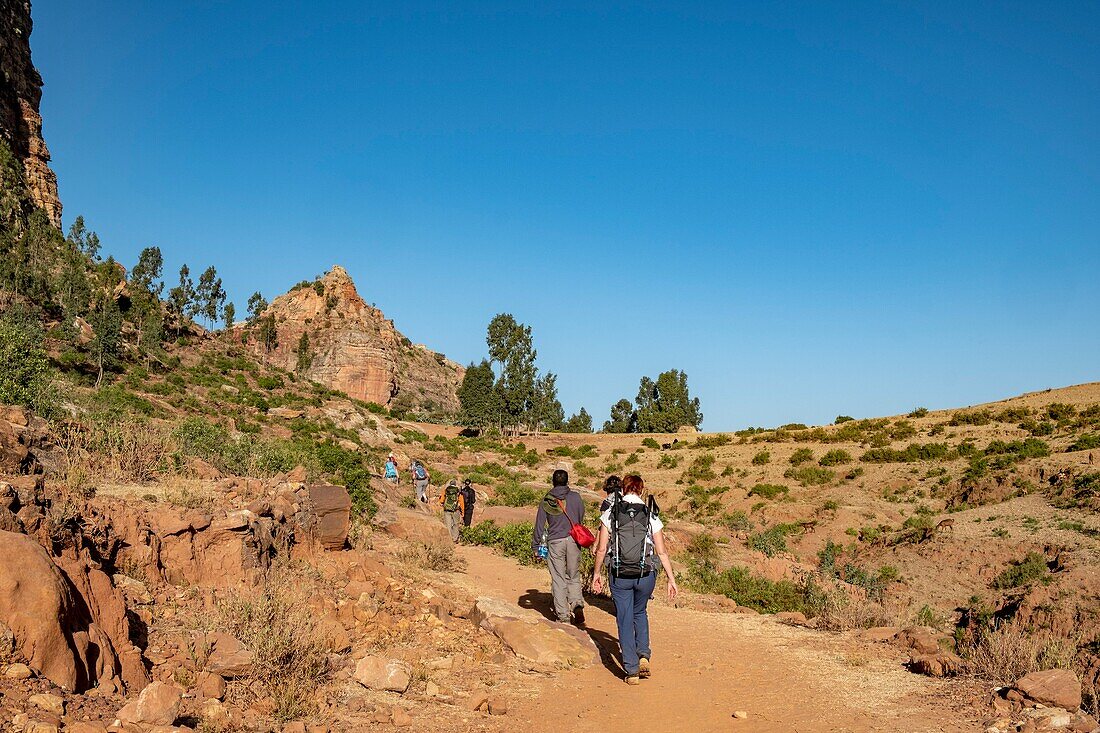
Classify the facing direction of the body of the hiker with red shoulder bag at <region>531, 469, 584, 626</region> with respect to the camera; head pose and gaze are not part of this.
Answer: away from the camera

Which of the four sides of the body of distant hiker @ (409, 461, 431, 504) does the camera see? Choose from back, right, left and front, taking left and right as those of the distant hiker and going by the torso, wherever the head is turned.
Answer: back

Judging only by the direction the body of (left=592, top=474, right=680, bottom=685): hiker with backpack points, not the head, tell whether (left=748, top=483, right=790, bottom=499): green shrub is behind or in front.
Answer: in front

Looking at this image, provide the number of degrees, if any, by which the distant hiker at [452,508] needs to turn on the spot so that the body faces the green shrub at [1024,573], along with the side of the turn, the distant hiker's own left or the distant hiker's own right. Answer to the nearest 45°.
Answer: approximately 90° to the distant hiker's own right

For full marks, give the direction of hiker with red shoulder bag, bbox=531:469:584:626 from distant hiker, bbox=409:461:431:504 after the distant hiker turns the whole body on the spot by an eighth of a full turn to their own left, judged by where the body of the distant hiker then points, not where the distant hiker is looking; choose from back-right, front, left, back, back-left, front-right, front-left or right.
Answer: back-left

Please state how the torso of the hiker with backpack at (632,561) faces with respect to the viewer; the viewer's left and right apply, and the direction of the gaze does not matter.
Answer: facing away from the viewer

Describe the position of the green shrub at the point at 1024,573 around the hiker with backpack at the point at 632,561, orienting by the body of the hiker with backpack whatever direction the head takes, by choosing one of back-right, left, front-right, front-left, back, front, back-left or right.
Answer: front-right

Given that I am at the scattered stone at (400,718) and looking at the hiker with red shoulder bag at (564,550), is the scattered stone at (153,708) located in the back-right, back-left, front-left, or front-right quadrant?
back-left

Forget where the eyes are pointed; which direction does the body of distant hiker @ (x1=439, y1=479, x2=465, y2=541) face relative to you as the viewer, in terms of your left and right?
facing away from the viewer

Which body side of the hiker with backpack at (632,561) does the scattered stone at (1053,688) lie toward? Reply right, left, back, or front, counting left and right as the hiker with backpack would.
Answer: right

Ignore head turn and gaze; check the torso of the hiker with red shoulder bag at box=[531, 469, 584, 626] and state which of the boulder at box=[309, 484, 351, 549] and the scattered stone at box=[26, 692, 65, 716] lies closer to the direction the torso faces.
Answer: the boulder

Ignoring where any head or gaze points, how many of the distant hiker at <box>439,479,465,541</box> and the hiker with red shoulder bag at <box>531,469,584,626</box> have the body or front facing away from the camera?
2

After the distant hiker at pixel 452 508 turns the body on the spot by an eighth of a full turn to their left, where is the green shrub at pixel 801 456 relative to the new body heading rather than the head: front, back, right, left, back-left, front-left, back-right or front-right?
right

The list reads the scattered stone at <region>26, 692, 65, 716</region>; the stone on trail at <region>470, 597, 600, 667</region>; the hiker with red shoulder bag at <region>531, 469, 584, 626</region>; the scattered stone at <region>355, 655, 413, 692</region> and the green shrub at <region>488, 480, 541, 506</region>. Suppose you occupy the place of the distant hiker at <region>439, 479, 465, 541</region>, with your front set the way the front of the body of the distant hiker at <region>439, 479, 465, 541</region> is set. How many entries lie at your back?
4

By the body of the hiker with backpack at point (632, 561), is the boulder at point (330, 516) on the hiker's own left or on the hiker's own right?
on the hiker's own left
